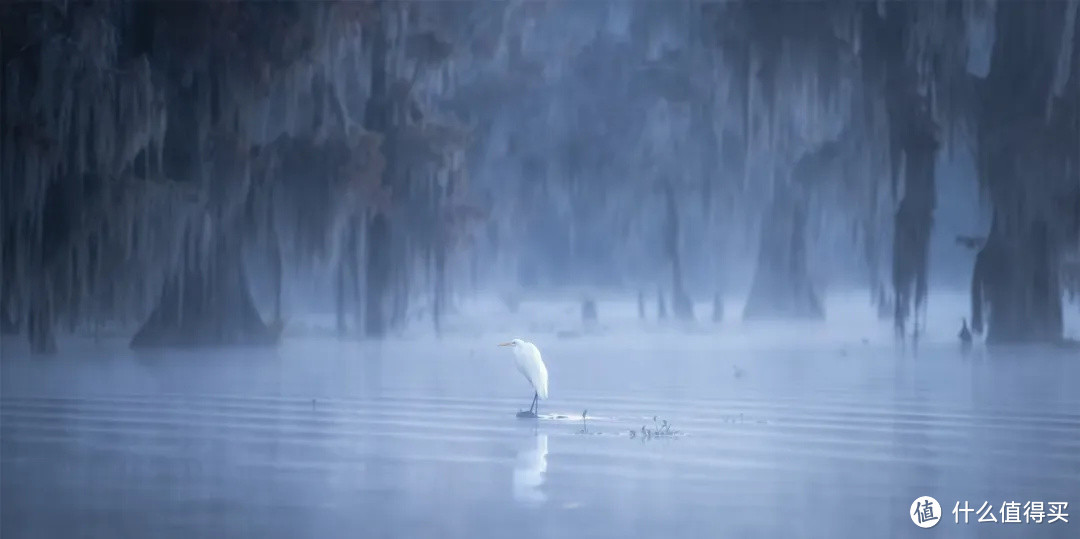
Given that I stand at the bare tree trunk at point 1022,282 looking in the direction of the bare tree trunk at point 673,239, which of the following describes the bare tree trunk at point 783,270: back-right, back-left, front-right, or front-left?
front-right

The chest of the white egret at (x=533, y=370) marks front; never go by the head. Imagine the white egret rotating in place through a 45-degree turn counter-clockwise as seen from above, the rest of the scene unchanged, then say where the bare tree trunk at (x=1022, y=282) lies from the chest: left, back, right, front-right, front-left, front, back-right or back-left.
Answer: back

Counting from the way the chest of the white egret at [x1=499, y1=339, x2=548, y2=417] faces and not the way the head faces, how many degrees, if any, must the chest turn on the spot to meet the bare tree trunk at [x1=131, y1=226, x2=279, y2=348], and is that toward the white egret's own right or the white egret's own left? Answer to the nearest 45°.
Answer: approximately 45° to the white egret's own right

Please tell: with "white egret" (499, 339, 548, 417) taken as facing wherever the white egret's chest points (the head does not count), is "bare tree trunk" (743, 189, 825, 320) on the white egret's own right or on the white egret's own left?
on the white egret's own right

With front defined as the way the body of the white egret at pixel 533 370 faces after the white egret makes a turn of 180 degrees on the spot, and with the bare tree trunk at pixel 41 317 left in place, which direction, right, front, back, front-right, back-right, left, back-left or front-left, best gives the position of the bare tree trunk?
back-left

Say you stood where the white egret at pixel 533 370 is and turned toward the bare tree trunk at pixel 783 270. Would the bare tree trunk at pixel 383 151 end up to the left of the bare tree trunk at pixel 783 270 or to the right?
left

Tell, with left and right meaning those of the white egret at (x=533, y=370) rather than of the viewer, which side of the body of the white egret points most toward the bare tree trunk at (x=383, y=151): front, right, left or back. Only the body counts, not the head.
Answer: right

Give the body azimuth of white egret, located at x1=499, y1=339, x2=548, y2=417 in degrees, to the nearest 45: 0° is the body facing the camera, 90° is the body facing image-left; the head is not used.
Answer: approximately 90°

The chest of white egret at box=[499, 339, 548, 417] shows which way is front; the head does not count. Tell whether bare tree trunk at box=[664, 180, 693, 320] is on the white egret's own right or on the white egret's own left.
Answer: on the white egret's own right
